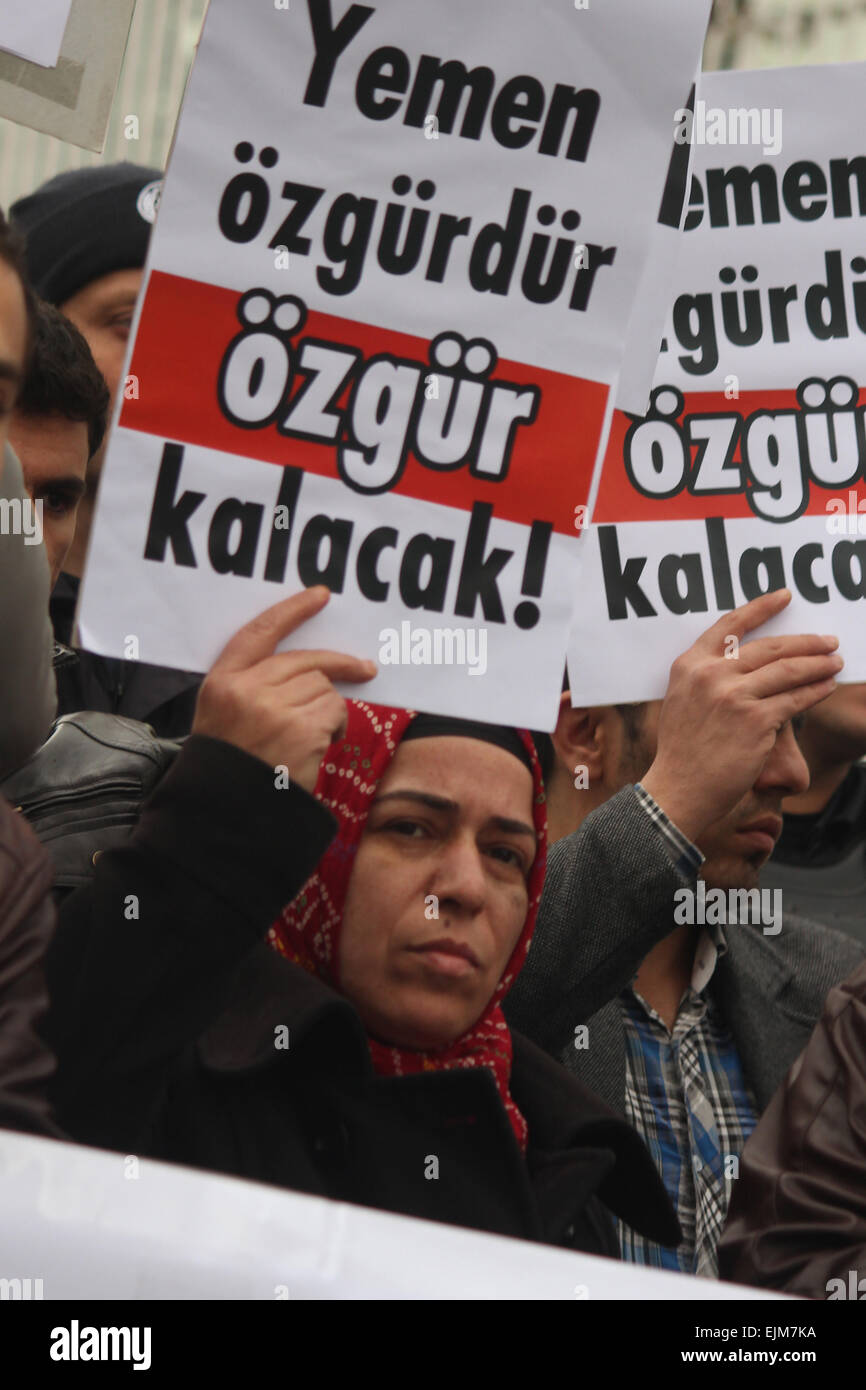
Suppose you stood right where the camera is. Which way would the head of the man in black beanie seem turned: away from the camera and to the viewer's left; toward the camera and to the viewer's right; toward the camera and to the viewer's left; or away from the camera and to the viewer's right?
toward the camera and to the viewer's right

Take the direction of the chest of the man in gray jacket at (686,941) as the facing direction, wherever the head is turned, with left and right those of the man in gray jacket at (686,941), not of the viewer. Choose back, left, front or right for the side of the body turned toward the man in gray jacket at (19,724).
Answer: right

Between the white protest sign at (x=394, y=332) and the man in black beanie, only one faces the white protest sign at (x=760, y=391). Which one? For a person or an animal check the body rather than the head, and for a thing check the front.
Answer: the man in black beanie
